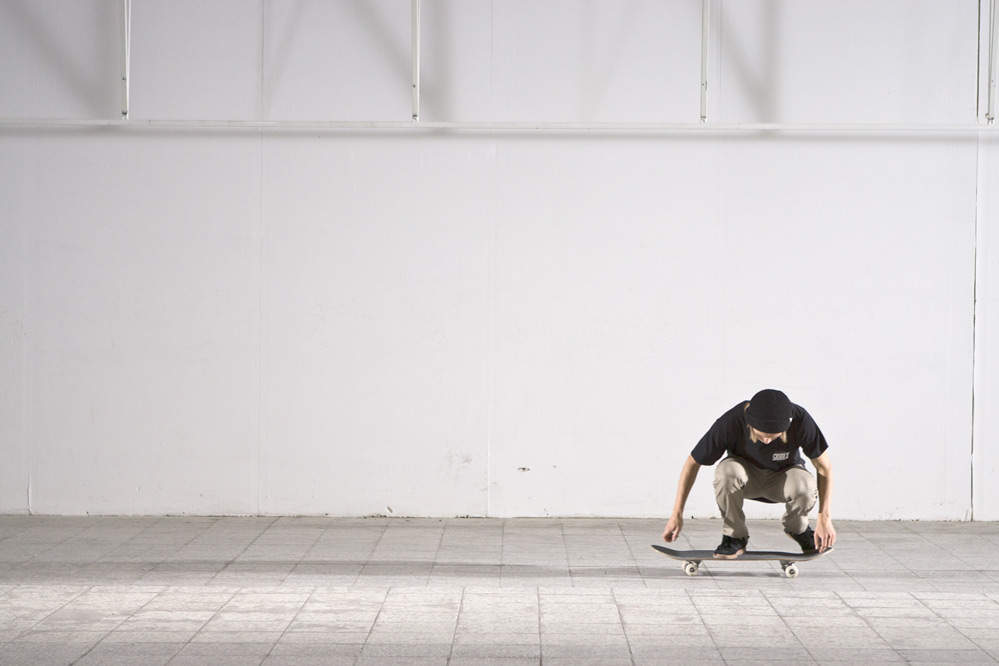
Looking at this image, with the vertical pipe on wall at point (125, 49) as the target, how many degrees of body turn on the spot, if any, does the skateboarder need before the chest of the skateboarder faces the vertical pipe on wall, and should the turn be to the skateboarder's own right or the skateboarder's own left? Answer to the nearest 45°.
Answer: approximately 90° to the skateboarder's own right

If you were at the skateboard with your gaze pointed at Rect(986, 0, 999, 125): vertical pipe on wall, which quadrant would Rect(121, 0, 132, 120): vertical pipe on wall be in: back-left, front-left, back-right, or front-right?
back-left

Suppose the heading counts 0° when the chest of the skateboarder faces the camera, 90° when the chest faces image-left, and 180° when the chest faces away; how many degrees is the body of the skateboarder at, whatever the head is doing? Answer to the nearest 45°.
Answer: approximately 0°

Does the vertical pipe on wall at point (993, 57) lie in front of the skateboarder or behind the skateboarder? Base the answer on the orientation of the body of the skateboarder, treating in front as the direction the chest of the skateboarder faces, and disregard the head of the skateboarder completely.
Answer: behind
